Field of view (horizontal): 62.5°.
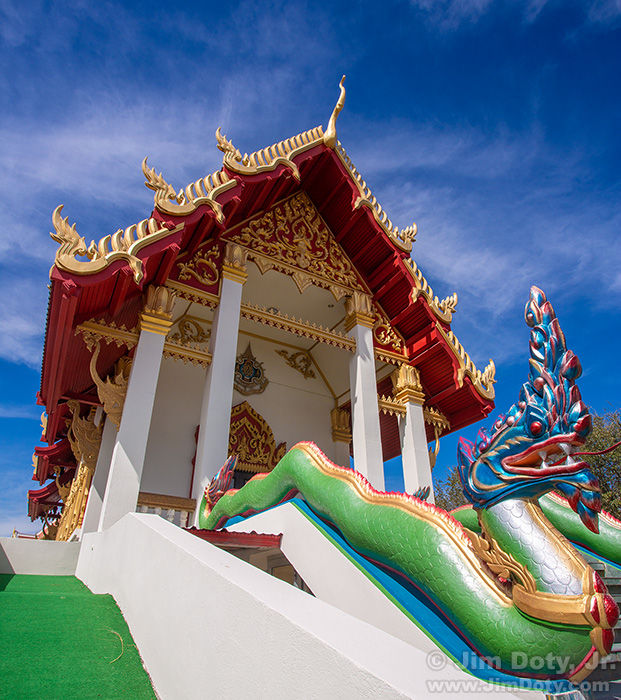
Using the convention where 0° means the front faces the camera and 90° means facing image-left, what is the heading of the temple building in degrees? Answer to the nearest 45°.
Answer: approximately 315°
